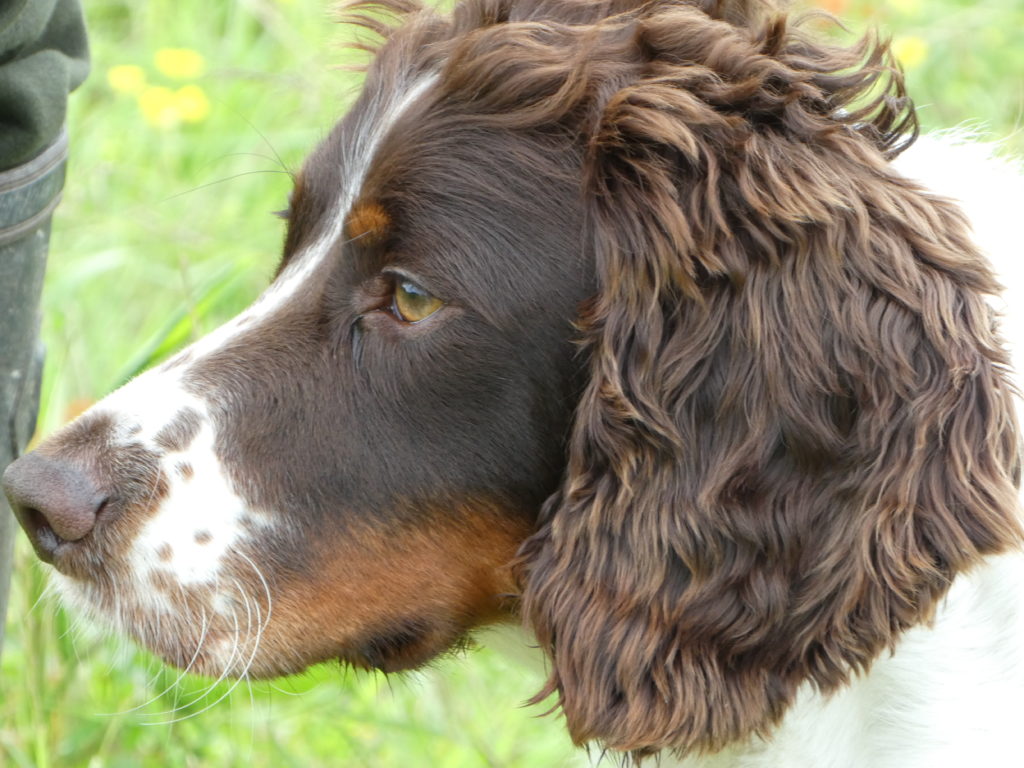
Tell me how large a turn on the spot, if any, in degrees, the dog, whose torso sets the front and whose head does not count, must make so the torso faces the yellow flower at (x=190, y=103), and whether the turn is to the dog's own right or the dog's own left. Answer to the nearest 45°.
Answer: approximately 45° to the dog's own right

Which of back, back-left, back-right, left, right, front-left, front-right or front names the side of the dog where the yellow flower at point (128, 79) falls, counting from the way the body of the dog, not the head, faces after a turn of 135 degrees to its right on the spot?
left

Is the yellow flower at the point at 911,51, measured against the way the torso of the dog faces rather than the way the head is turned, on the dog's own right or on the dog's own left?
on the dog's own right

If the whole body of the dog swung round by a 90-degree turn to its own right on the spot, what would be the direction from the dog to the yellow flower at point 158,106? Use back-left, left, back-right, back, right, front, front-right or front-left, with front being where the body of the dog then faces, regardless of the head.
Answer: front-left

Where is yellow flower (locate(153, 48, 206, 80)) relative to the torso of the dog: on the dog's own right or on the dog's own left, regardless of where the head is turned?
on the dog's own right

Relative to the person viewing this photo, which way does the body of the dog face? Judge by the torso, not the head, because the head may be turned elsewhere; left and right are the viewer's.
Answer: facing to the left of the viewer
